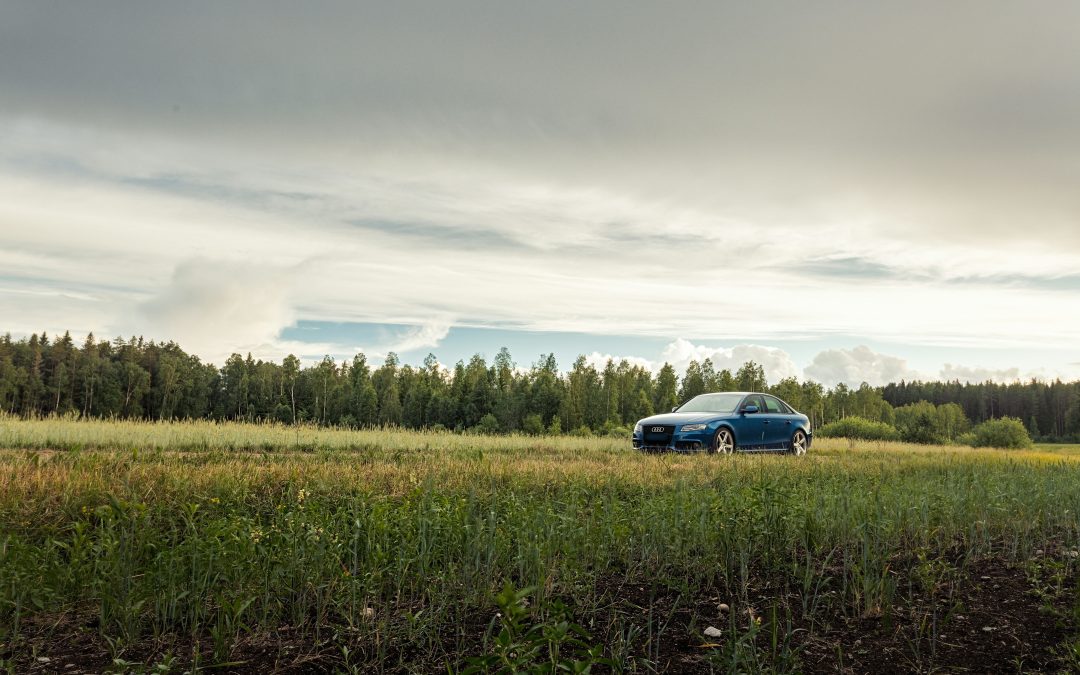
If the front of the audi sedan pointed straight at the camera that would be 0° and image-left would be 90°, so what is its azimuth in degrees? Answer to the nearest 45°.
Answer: approximately 45°

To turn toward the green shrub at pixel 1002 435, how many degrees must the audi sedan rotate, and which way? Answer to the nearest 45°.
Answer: approximately 180°

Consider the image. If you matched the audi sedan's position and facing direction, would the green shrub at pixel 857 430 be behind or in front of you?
behind
